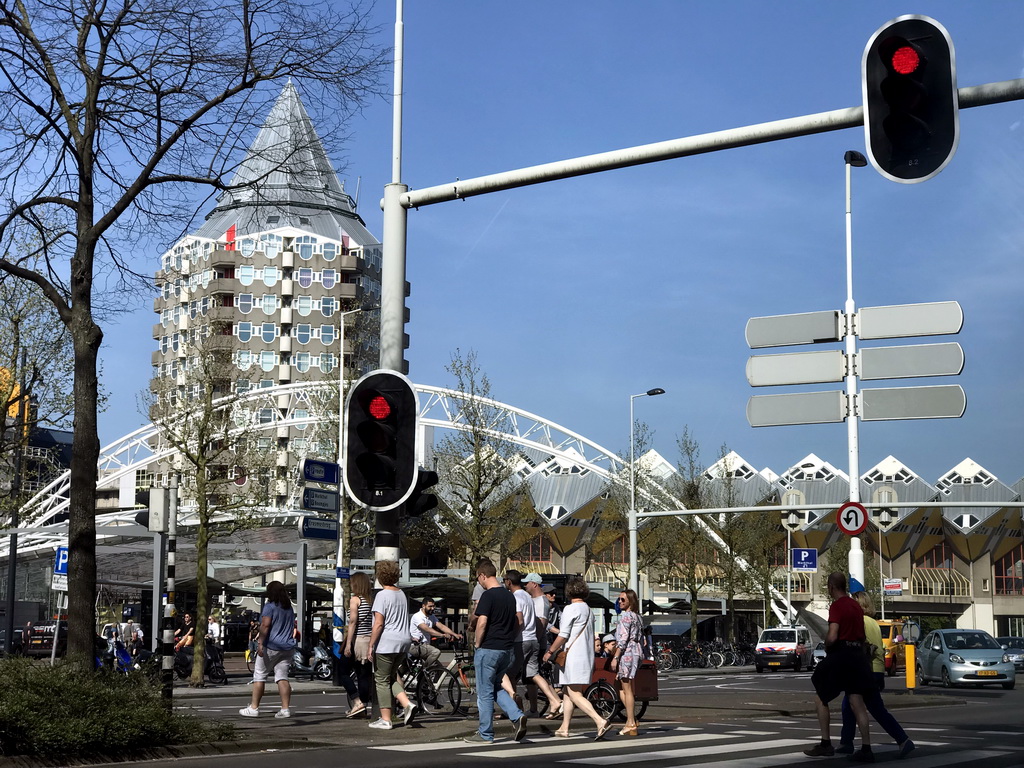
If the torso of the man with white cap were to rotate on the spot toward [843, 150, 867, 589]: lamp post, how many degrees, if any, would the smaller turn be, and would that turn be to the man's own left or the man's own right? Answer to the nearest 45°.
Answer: approximately 135° to the man's own right

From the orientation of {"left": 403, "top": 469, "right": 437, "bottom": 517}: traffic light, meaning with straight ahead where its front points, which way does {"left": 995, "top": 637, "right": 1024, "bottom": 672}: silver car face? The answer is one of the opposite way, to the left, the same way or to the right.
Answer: to the right

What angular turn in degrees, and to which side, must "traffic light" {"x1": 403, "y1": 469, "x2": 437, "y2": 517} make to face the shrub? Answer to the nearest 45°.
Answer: approximately 180°

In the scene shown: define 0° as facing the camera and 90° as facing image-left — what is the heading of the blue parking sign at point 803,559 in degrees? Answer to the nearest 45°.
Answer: approximately 0°

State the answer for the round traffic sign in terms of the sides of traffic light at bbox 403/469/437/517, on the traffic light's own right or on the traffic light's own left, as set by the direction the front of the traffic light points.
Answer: on the traffic light's own left

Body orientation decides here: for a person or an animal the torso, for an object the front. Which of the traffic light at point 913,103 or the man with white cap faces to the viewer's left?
the man with white cap

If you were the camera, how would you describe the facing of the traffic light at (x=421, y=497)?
facing to the right of the viewer

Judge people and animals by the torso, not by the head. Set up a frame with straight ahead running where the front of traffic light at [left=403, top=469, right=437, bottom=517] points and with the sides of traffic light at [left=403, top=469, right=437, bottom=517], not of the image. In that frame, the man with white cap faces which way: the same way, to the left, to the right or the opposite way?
the opposite way

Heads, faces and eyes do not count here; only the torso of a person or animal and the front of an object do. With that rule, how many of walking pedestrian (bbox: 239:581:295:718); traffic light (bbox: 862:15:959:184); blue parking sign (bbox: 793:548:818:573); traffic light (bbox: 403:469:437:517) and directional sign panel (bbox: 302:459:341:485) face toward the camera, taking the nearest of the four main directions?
3

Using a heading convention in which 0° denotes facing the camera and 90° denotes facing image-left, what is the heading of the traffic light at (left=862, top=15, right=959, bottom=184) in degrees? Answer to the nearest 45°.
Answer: approximately 0°

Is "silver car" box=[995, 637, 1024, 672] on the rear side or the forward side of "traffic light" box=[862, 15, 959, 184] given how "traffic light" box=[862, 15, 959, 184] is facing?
on the rear side

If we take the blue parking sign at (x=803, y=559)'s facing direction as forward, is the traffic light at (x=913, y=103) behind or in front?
in front

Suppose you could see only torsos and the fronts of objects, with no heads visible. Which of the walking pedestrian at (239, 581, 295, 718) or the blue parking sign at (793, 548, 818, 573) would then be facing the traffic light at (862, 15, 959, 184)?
the blue parking sign
